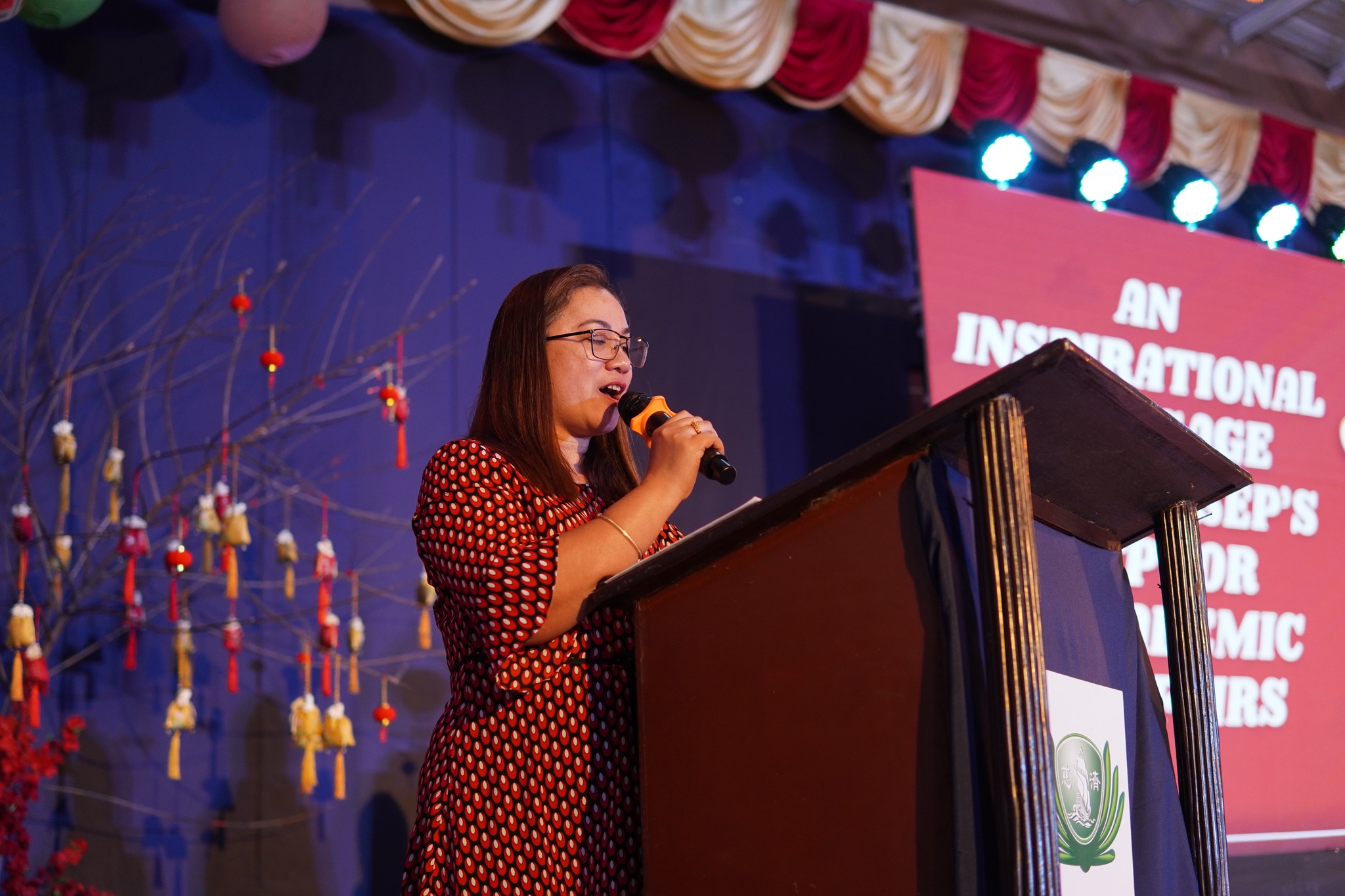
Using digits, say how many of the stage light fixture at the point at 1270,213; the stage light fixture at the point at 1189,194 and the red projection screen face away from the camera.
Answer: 0

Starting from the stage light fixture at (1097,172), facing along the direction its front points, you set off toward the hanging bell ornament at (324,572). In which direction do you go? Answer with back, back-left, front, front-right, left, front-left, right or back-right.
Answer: right

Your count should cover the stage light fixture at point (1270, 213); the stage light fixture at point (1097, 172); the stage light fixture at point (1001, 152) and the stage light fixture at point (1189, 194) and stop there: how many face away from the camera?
0

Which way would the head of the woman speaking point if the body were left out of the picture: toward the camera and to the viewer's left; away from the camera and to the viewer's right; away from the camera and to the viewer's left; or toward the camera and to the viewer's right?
toward the camera and to the viewer's right

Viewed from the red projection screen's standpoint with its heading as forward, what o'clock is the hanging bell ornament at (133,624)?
The hanging bell ornament is roughly at 3 o'clock from the red projection screen.

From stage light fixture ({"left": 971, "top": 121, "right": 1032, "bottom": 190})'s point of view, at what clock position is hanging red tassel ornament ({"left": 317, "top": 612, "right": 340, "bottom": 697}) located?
The hanging red tassel ornament is roughly at 3 o'clock from the stage light fixture.

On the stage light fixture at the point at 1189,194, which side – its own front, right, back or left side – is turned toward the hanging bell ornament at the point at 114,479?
right

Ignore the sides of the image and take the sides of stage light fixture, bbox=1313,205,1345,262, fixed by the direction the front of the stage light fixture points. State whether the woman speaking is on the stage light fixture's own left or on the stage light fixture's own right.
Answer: on the stage light fixture's own right

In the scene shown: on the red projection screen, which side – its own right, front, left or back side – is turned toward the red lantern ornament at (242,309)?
right

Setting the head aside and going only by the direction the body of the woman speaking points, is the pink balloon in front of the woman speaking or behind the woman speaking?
behind

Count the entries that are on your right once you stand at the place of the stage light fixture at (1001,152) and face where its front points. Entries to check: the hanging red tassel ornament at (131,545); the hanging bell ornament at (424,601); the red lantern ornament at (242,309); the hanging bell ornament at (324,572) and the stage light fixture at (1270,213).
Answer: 4

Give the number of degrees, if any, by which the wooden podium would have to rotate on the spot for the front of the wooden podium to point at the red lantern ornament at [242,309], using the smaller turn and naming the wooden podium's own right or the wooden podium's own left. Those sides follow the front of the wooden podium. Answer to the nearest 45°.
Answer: approximately 180°

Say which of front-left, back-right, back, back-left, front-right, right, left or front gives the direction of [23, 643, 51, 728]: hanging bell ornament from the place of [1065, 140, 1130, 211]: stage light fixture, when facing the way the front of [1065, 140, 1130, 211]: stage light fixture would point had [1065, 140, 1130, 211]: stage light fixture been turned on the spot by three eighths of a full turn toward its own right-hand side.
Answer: front-left

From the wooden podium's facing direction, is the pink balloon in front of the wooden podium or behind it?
behind

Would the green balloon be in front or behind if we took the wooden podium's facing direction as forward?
behind

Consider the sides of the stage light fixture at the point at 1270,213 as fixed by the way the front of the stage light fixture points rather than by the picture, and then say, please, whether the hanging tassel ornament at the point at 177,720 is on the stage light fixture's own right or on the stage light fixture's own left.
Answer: on the stage light fixture's own right

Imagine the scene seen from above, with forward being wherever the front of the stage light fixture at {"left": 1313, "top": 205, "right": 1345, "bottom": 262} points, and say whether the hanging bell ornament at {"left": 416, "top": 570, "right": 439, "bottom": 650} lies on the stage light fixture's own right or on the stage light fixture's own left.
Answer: on the stage light fixture's own right
